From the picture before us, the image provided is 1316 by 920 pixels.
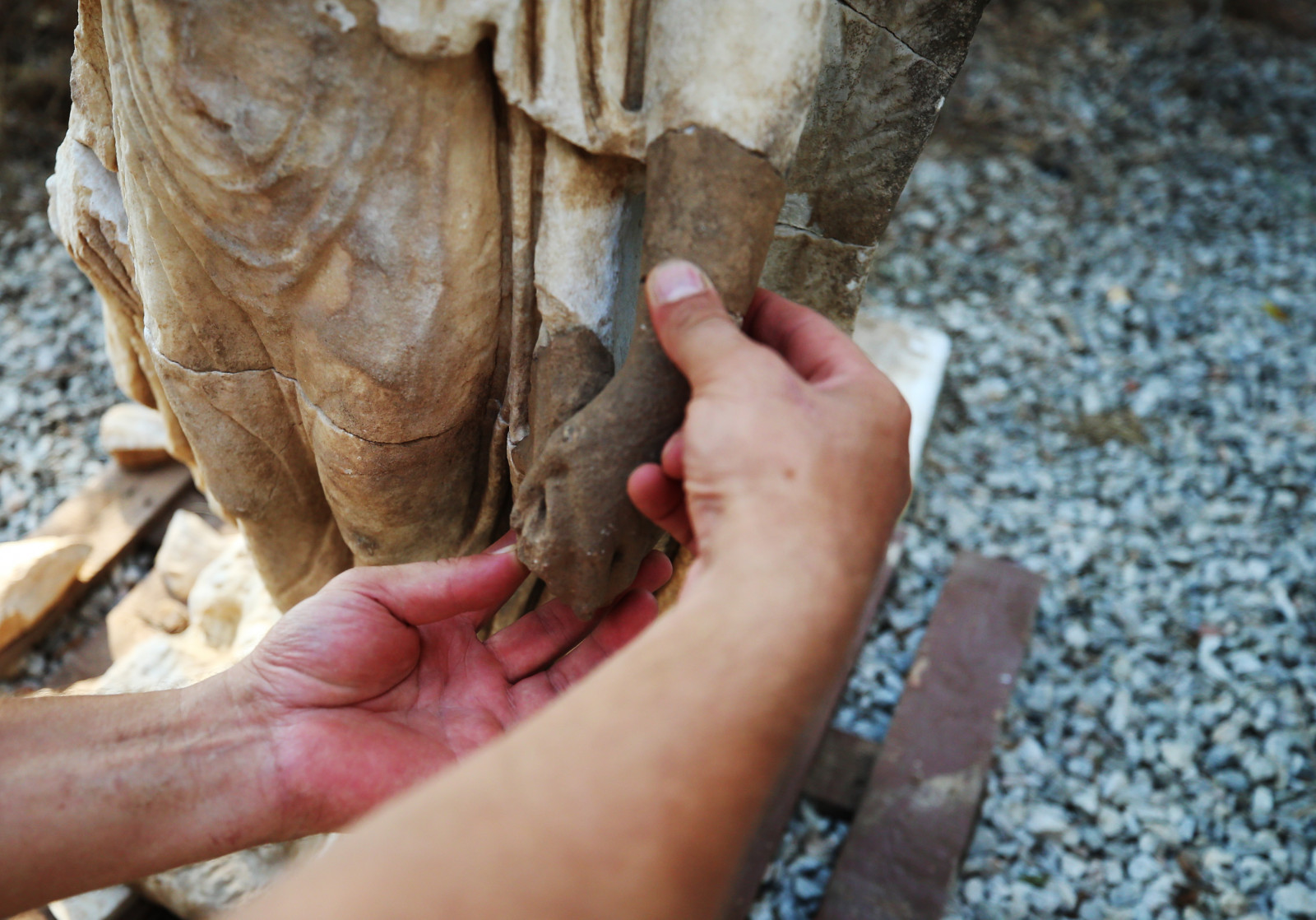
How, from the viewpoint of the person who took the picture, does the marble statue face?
facing the viewer

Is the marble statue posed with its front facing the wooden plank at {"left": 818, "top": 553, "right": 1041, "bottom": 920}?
no
